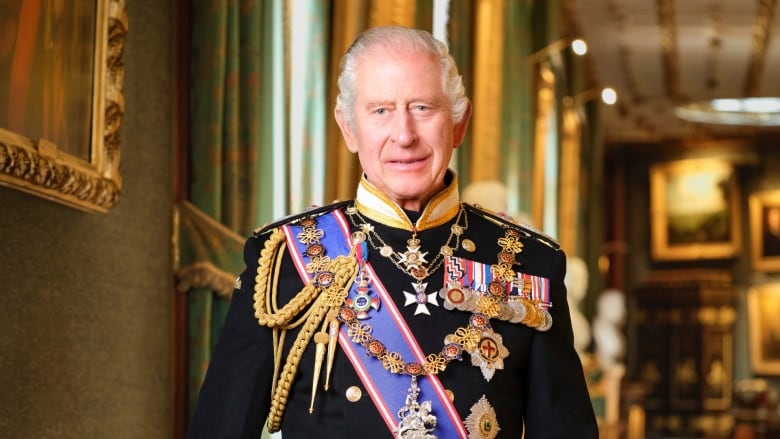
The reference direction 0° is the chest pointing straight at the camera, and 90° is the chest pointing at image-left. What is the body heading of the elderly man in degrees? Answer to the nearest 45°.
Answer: approximately 0°

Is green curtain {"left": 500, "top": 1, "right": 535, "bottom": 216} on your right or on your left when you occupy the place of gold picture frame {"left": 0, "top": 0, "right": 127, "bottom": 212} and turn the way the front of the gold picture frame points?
on your left

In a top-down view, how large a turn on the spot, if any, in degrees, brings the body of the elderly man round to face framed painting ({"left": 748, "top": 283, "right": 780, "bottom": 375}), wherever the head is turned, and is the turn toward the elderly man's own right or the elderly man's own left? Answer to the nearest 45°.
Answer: approximately 180°

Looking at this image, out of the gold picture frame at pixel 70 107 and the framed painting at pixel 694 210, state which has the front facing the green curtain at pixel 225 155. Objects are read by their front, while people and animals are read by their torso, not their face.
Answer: the framed painting
